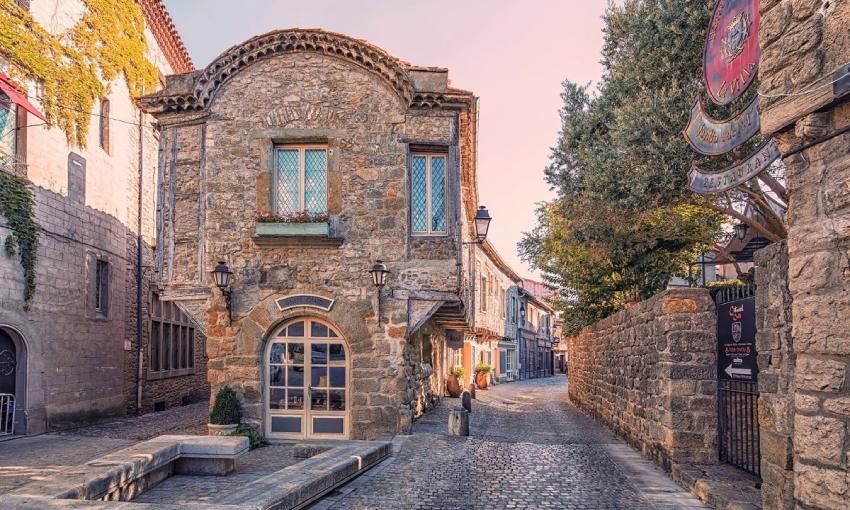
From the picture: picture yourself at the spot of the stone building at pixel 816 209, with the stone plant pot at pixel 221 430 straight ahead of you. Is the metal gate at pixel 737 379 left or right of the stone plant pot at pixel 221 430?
right

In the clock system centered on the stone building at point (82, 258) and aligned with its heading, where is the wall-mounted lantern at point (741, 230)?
The wall-mounted lantern is roughly at 12 o'clock from the stone building.

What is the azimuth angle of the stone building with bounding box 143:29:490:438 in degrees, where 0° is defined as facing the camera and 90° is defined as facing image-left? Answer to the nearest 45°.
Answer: approximately 0°

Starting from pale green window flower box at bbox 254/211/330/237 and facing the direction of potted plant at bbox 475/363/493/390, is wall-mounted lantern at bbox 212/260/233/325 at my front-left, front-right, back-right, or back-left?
back-left

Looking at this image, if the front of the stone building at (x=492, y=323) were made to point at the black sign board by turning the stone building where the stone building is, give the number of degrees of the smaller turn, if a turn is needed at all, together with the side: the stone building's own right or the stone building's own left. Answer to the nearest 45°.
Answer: approximately 45° to the stone building's own right

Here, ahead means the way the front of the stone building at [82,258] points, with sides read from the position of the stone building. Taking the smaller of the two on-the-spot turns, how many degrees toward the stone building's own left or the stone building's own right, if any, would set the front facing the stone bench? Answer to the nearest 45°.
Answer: approximately 45° to the stone building's own right

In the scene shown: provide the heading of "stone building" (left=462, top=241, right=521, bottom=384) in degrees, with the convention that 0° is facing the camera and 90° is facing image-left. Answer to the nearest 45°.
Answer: approximately 315°

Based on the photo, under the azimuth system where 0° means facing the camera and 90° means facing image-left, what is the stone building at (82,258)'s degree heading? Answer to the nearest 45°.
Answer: approximately 315°

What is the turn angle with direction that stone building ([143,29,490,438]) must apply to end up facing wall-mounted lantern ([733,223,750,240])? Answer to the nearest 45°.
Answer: approximately 90° to its left

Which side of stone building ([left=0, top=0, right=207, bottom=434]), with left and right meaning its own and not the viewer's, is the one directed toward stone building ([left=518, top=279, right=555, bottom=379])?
left
